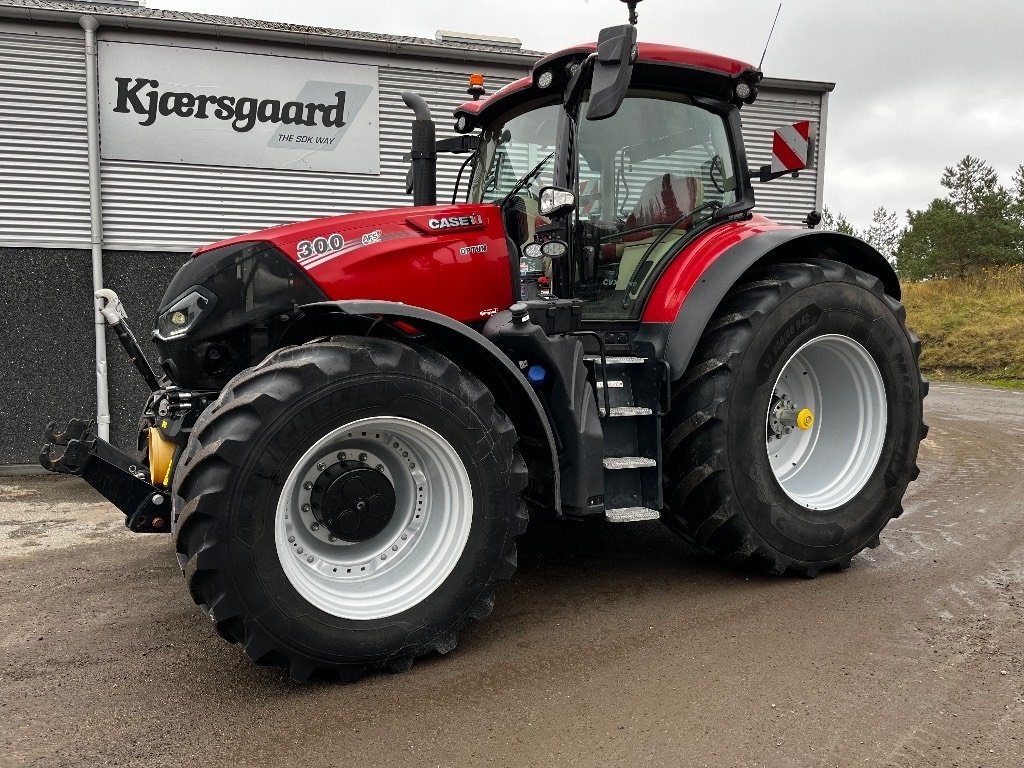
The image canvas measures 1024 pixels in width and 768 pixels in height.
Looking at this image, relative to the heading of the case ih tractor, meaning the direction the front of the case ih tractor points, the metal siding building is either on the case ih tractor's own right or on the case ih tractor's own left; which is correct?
on the case ih tractor's own right

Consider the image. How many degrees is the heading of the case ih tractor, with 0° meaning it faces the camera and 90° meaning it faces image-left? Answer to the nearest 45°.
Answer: approximately 45°
